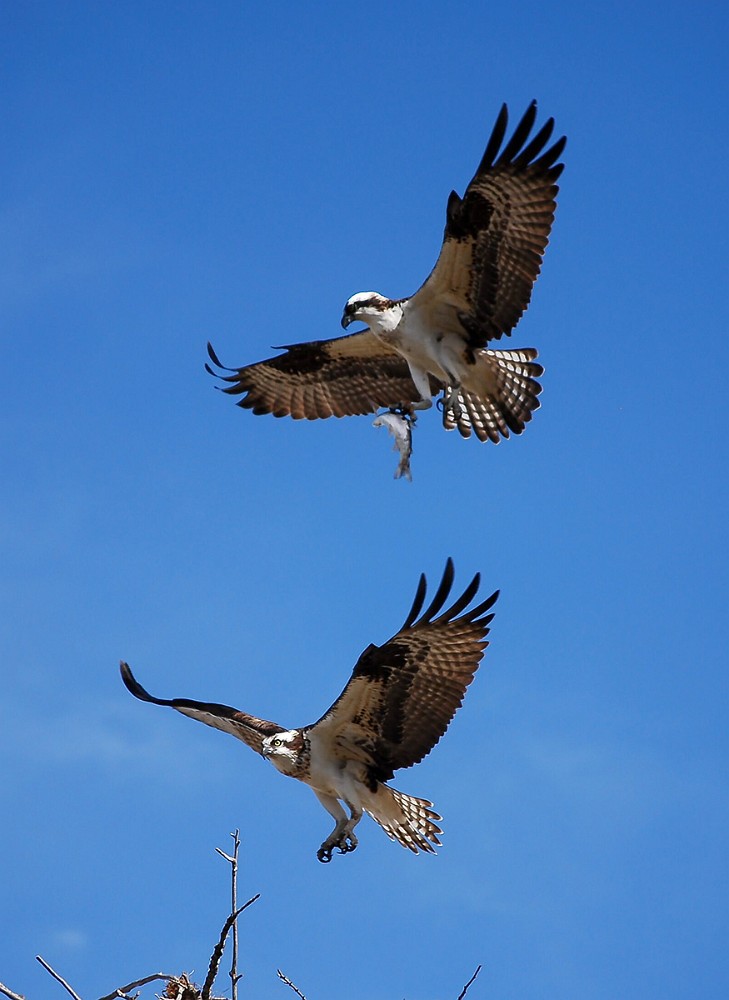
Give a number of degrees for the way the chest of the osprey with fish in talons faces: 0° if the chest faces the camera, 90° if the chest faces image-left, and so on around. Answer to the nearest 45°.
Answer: approximately 45°

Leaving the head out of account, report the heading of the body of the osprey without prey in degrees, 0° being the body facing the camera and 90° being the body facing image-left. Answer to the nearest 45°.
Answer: approximately 45°
